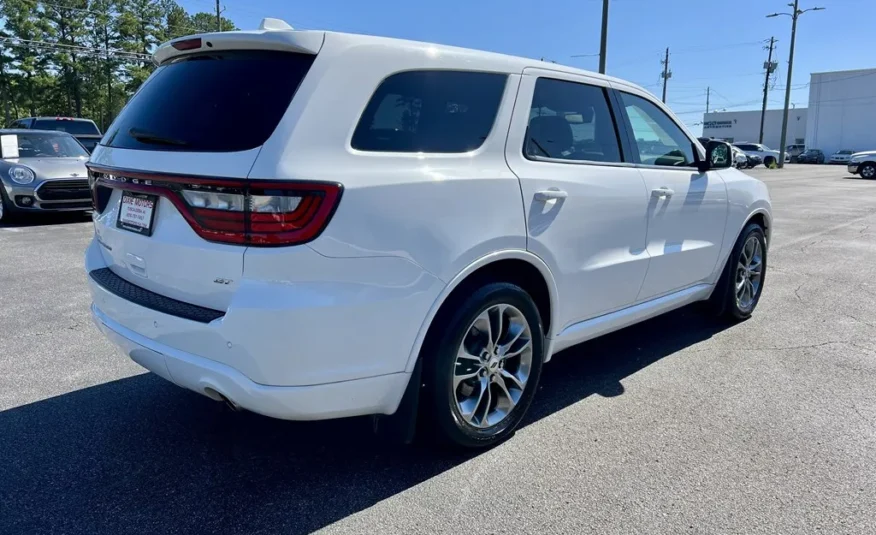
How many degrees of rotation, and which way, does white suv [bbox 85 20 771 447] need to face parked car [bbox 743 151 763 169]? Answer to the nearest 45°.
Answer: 0° — it already faces it

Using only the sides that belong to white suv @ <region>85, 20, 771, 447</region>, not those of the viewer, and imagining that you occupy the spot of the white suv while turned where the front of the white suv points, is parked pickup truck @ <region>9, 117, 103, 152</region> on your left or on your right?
on your left

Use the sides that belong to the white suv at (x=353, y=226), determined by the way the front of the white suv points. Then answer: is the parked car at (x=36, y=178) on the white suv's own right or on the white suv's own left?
on the white suv's own left

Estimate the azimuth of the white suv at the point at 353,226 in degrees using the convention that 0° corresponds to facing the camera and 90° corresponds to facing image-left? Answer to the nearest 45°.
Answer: approximately 225°

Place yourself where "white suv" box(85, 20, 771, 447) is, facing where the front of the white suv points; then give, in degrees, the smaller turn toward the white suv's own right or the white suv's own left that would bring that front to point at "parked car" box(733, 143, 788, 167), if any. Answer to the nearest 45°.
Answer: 0° — it already faces it

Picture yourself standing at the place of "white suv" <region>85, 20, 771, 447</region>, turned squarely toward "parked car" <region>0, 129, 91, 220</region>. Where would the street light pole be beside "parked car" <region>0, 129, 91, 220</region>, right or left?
right

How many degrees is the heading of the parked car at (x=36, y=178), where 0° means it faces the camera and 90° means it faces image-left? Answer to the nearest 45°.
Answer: approximately 315°

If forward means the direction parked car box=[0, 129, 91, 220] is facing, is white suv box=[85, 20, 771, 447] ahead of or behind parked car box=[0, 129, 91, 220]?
ahead

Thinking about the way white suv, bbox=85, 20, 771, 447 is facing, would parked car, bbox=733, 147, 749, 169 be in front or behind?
in front

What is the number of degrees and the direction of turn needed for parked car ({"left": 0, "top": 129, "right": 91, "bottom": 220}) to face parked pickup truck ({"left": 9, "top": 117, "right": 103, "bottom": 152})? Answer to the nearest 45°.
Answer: approximately 135° to its left
